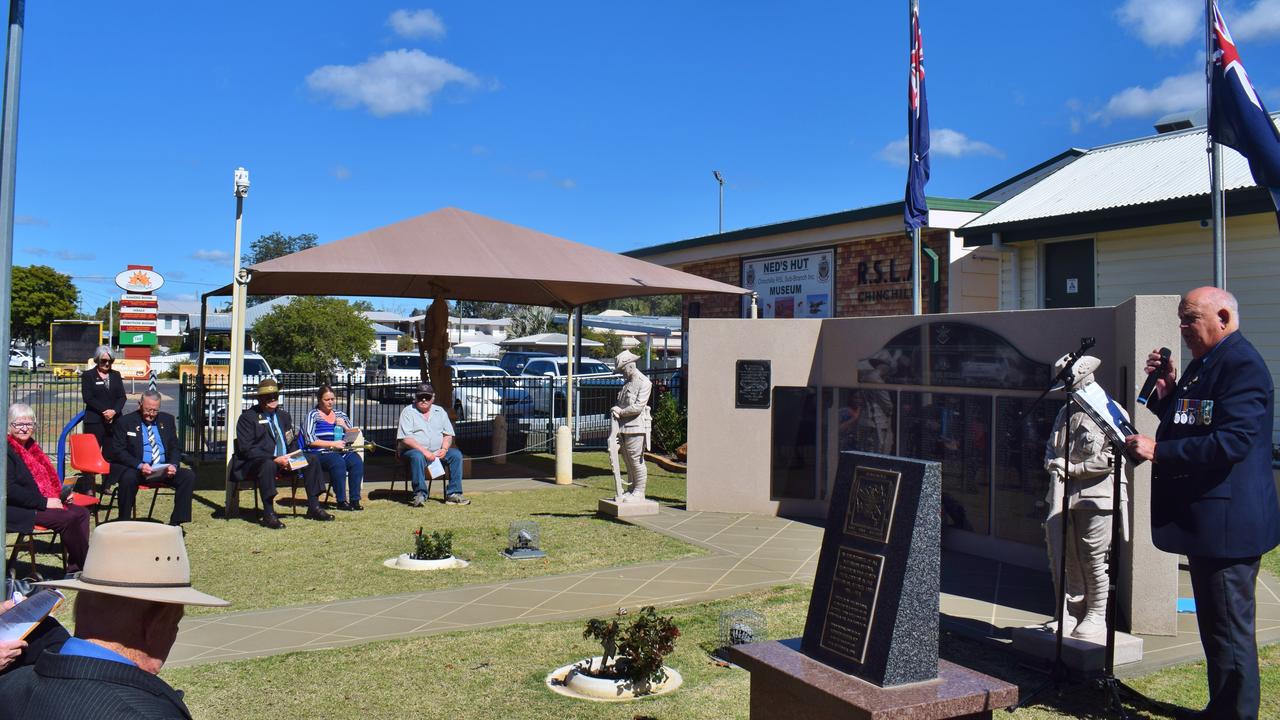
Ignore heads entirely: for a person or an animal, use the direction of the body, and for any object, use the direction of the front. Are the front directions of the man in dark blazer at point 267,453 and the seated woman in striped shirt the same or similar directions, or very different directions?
same or similar directions

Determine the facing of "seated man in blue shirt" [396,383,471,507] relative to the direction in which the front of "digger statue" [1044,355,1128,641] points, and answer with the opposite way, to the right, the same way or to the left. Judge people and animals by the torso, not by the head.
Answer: to the left

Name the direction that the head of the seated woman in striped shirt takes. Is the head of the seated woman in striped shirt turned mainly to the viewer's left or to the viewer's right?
to the viewer's right

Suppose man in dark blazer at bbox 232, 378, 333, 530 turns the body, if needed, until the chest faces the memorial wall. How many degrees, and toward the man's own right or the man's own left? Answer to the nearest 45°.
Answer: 0° — they already face it

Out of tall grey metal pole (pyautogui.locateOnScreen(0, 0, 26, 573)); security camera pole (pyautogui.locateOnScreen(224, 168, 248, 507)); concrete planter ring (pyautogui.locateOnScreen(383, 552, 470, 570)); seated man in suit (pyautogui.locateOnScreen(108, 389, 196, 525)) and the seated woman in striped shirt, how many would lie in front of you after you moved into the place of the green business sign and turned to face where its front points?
5

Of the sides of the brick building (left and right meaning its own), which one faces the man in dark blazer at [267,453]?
front

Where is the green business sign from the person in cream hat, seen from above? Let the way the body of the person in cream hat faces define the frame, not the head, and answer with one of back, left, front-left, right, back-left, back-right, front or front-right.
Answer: front-left

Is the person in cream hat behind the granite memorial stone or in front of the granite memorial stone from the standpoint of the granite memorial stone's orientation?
in front

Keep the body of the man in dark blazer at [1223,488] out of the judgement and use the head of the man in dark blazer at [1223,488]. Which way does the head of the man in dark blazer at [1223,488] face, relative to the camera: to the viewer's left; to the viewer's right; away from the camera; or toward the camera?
to the viewer's left

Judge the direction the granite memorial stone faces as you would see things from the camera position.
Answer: facing the viewer and to the left of the viewer

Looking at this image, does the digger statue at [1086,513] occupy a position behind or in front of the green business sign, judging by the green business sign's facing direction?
in front

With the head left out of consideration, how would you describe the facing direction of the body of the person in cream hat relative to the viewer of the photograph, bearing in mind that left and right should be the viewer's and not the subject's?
facing away from the viewer and to the right of the viewer

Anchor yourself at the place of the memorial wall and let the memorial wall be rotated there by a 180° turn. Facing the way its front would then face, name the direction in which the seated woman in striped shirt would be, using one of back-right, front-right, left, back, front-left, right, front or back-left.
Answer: back-left

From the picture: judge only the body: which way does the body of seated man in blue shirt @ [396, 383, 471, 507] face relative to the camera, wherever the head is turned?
toward the camera

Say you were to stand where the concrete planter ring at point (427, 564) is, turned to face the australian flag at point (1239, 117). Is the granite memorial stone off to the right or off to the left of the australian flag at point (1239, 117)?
right

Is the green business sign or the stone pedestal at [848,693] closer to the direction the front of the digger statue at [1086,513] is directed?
the stone pedestal

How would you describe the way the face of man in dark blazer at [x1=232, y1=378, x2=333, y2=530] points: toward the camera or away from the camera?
toward the camera

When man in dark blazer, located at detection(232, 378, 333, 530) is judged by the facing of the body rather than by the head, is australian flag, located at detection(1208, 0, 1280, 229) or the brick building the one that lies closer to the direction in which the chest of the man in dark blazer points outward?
the australian flag

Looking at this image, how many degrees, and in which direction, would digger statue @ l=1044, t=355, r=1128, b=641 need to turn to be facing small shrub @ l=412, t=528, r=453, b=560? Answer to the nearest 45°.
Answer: approximately 45° to its right
